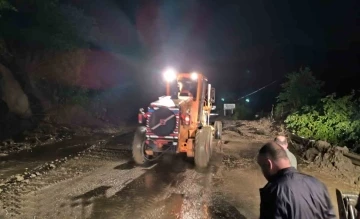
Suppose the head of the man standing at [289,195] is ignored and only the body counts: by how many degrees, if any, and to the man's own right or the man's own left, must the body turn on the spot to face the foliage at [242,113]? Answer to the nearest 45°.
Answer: approximately 45° to the man's own right

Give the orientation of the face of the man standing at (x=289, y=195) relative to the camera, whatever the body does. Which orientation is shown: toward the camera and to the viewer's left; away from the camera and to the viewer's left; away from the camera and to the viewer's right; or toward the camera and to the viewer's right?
away from the camera and to the viewer's left

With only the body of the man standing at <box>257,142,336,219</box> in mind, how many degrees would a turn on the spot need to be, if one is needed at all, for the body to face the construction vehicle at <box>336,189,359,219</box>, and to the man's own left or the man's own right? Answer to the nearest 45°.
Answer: approximately 45° to the man's own right

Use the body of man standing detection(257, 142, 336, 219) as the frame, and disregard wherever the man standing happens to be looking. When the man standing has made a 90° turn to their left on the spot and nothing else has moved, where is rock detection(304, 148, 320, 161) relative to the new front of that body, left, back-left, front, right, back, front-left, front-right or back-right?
back-right

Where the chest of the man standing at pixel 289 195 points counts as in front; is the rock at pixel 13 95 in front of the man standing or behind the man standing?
in front

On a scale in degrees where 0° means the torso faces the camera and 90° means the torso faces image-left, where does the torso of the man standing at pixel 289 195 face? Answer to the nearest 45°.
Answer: approximately 135°

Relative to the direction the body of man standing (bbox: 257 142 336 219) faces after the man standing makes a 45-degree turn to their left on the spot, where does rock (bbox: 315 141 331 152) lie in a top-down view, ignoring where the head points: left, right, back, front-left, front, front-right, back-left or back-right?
right

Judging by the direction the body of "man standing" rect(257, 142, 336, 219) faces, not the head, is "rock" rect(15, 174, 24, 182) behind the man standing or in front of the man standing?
in front

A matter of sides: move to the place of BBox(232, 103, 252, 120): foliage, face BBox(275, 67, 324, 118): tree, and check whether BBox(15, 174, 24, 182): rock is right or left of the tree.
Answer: right
